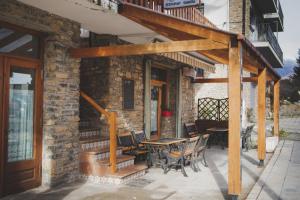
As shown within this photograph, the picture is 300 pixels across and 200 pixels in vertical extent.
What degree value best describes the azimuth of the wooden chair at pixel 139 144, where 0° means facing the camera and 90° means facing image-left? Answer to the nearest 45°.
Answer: approximately 315°

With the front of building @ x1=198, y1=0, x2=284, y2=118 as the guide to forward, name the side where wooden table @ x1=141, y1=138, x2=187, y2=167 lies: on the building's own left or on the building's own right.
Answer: on the building's own right

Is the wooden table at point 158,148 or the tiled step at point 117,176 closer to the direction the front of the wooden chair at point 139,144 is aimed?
the wooden table

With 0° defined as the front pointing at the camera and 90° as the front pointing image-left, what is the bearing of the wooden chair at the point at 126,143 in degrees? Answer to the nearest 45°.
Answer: approximately 315°

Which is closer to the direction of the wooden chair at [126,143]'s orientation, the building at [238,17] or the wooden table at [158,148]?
the wooden table
